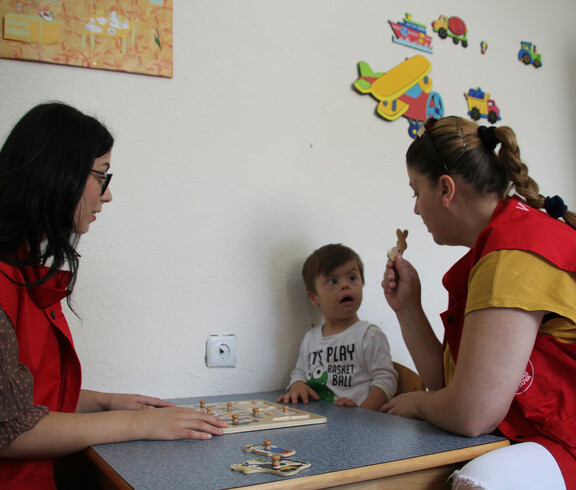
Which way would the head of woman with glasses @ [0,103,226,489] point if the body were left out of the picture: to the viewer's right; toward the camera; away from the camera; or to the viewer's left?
to the viewer's right

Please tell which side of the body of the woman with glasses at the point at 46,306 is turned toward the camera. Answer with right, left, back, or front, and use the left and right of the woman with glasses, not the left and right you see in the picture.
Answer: right

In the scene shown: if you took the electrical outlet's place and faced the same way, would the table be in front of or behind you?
in front

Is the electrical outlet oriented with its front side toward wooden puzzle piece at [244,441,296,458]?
yes

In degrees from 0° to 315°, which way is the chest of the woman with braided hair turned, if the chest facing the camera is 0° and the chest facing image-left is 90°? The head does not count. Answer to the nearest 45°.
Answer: approximately 90°

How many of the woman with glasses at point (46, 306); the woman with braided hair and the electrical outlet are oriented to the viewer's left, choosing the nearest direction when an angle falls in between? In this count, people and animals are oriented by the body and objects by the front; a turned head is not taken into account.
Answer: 1

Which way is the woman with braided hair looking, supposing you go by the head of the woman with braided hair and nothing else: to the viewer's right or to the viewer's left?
to the viewer's left

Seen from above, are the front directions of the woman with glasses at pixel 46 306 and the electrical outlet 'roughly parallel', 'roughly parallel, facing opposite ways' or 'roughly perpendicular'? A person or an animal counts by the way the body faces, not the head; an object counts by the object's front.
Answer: roughly perpendicular

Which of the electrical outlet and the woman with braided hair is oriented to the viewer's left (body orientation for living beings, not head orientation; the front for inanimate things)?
the woman with braided hair

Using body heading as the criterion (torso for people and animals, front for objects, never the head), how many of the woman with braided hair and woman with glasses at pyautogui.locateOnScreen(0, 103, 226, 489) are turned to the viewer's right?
1

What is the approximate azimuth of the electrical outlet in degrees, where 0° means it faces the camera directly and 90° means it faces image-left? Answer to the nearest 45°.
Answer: approximately 0°
